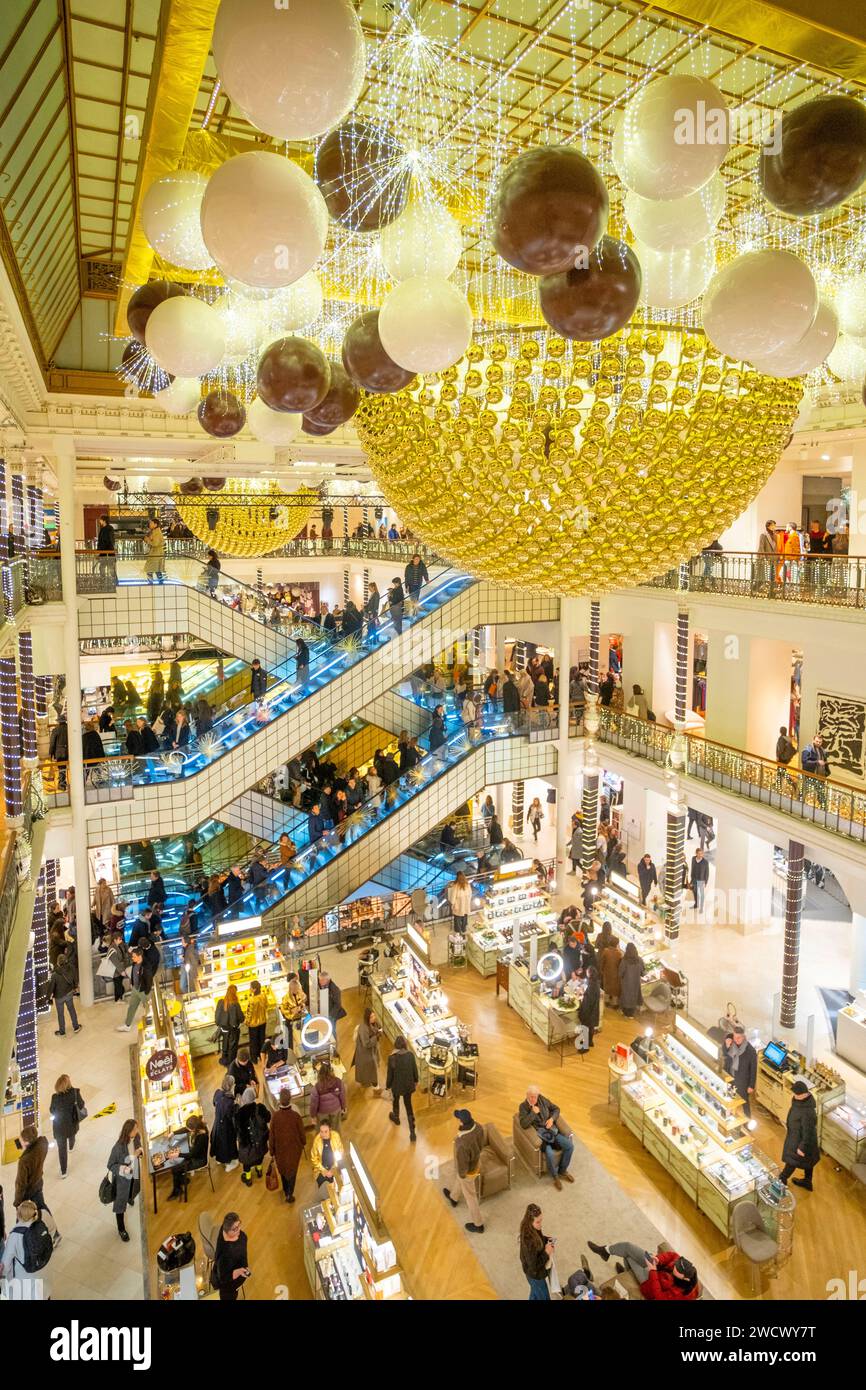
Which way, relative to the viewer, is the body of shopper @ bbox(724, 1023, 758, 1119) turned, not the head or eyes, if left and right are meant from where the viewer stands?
facing the viewer and to the left of the viewer

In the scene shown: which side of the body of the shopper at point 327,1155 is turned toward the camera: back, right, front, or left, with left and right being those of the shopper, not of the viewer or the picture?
front

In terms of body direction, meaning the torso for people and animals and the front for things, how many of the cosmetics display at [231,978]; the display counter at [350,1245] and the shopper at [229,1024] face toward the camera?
1

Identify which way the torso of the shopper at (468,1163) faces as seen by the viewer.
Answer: to the viewer's left

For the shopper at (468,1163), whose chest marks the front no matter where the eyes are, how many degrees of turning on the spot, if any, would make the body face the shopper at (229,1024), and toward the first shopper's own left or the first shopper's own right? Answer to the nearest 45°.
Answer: approximately 45° to the first shopper's own right

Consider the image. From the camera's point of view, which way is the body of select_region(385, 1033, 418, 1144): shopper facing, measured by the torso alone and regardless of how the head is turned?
away from the camera

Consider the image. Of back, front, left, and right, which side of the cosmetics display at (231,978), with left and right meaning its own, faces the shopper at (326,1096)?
front

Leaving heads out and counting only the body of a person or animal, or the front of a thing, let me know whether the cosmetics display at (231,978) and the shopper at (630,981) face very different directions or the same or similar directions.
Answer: very different directions

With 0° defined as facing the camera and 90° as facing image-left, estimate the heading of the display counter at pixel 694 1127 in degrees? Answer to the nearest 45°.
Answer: approximately 45°
